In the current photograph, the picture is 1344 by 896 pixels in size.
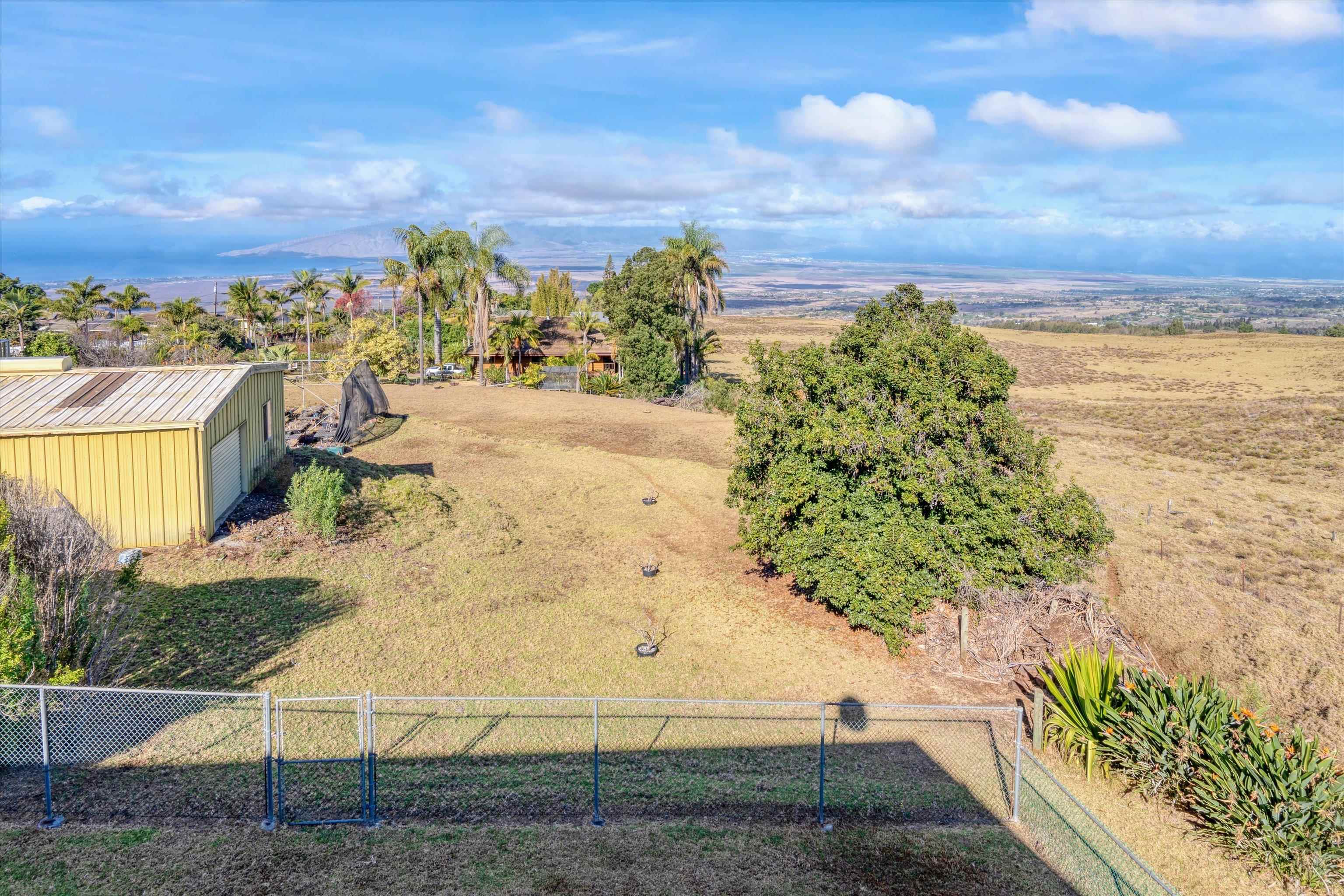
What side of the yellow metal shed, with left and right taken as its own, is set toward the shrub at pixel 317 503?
front

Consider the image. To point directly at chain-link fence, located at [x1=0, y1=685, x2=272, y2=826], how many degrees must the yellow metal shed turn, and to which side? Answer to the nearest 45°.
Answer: approximately 90° to its right

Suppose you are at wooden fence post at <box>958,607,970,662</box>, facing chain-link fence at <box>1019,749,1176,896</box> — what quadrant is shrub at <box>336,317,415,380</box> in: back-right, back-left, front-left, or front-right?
back-right

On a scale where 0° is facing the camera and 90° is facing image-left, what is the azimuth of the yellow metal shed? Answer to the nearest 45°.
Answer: approximately 270°

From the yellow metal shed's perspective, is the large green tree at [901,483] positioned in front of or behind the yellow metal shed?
in front

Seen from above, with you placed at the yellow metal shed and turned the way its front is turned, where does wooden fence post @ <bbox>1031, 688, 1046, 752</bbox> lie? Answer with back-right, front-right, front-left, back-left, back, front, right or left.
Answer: front-right

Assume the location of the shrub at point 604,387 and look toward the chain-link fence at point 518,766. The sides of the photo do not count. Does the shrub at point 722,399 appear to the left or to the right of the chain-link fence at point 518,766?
left

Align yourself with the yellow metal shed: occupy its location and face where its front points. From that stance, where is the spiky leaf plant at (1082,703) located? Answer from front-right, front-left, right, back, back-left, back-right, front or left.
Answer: front-right

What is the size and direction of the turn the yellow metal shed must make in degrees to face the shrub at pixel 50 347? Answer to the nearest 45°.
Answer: approximately 90° to its left

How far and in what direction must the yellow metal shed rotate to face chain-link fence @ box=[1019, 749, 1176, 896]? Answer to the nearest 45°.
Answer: approximately 45° to its right

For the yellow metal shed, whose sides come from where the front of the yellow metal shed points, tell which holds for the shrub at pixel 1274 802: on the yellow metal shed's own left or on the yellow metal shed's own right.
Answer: on the yellow metal shed's own right

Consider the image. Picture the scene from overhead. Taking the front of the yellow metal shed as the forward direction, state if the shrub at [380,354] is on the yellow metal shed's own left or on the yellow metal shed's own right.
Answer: on the yellow metal shed's own left
